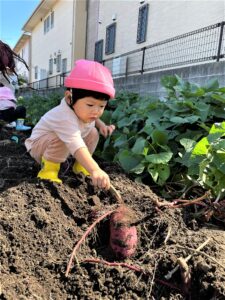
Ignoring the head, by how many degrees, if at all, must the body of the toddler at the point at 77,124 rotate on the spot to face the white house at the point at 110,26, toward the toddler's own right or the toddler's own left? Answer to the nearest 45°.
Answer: approximately 135° to the toddler's own left

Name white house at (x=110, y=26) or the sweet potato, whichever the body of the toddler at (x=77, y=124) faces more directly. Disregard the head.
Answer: the sweet potato

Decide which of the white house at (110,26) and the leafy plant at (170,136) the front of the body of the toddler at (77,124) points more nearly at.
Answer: the leafy plant

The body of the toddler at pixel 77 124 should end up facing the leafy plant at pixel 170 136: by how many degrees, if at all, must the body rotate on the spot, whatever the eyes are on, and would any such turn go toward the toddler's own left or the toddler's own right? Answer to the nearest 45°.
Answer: approximately 90° to the toddler's own left

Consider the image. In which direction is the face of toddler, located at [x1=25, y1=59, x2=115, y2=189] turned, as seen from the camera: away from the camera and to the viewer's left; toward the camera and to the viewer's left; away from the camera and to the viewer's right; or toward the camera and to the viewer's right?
toward the camera and to the viewer's right

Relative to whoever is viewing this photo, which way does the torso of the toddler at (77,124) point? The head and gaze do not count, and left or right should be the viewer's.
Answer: facing the viewer and to the right of the viewer

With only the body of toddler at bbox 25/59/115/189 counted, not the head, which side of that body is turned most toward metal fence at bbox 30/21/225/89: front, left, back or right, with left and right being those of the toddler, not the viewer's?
left

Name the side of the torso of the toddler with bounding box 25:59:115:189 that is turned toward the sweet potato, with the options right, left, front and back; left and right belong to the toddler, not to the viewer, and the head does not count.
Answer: front

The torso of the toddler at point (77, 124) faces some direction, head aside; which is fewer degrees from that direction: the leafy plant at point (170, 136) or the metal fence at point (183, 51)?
the leafy plant

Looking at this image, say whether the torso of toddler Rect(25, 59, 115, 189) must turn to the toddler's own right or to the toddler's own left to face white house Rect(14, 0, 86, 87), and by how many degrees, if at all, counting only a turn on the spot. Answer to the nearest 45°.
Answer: approximately 135° to the toddler's own left

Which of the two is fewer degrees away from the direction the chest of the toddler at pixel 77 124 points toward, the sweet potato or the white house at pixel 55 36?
the sweet potato
